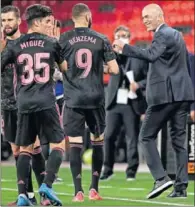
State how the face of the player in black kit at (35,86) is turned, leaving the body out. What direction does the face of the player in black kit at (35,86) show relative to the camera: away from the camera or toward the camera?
away from the camera

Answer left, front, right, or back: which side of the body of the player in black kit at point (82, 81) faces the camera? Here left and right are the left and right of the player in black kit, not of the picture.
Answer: back

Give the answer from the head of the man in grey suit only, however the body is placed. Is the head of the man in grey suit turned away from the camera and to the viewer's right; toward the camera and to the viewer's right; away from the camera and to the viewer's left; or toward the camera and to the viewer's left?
toward the camera and to the viewer's left

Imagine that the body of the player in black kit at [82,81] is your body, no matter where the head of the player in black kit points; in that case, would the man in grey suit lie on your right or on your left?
on your right

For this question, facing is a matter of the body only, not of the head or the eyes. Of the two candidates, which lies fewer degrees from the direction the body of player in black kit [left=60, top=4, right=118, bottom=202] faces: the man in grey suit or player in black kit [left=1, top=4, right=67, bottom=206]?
the man in grey suit

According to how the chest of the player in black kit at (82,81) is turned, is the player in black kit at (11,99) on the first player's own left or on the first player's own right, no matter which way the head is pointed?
on the first player's own left
